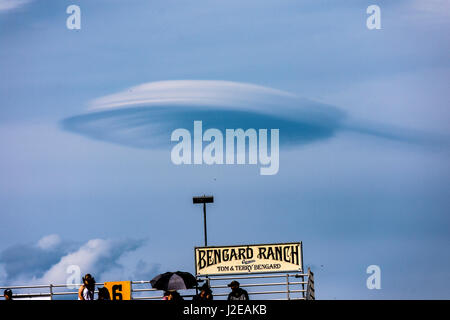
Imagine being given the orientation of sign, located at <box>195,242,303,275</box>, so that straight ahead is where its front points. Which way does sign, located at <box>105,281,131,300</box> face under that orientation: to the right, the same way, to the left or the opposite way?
the same way

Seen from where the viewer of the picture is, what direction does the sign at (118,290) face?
facing the viewer

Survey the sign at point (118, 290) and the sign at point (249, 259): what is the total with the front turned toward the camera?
2

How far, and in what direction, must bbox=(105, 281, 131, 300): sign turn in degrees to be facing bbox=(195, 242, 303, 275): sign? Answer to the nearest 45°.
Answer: approximately 135° to its left

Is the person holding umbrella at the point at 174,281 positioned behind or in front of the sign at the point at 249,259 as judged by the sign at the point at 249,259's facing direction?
in front

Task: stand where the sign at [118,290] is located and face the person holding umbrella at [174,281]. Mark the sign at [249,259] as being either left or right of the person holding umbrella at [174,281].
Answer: left

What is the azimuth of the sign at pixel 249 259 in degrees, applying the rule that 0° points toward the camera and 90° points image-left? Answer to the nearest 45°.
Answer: approximately 0°

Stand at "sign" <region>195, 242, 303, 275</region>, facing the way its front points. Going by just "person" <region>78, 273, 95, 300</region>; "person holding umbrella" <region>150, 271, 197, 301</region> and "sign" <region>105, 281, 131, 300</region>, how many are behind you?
0

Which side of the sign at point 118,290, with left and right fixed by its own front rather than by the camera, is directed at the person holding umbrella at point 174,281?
left

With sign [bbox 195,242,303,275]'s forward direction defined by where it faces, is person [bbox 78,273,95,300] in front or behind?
in front
